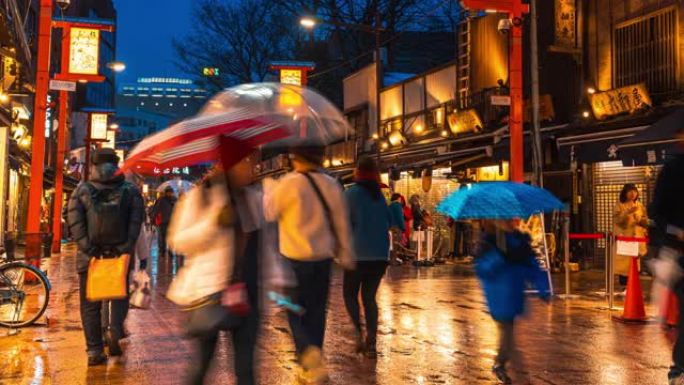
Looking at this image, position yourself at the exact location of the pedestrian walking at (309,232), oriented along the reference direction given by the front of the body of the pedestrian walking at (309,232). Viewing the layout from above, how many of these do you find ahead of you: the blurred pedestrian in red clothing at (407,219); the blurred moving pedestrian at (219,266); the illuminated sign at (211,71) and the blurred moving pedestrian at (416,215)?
3

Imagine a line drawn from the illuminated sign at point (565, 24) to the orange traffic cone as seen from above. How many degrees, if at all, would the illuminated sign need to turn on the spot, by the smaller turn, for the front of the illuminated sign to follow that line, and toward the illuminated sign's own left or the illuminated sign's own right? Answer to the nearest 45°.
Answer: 0° — it already faces it

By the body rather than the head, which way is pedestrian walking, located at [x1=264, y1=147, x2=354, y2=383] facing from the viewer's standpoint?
away from the camera

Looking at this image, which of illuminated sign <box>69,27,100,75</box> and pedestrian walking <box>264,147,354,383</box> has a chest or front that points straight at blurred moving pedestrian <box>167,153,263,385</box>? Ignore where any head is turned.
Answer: the illuminated sign

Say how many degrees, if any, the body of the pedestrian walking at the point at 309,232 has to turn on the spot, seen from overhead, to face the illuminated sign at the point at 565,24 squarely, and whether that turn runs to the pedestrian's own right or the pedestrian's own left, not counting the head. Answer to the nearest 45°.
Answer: approximately 45° to the pedestrian's own right

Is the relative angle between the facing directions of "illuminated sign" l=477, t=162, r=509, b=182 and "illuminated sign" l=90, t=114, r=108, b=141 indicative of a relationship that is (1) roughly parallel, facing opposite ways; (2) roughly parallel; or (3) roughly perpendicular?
roughly perpendicular

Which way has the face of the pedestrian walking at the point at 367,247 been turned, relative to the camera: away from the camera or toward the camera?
away from the camera

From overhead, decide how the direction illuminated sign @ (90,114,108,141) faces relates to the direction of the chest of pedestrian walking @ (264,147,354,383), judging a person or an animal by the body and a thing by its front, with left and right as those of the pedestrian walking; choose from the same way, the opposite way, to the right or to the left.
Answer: the opposite way

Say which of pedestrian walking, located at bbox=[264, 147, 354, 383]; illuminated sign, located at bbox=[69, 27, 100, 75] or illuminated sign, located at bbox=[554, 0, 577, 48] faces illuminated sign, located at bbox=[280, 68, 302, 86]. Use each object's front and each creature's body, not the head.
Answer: the pedestrian walking

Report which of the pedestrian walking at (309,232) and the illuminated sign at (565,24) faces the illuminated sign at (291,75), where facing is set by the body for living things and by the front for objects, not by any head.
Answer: the pedestrian walking
